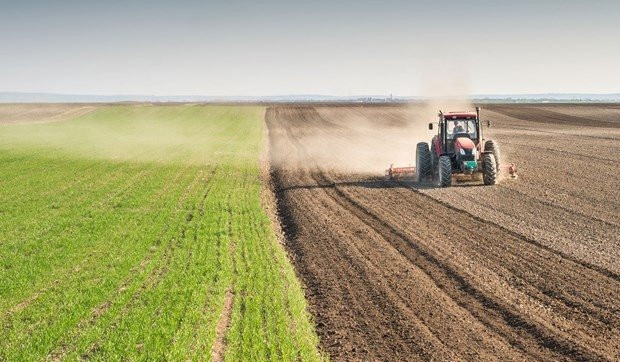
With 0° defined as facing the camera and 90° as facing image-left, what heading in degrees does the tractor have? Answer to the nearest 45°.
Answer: approximately 0°
